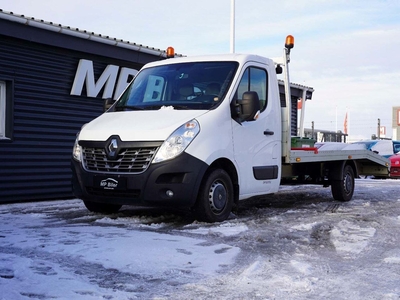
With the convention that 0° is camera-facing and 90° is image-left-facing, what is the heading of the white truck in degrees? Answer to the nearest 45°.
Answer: approximately 45°
